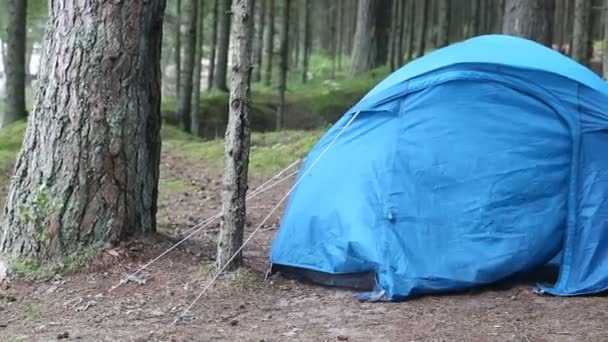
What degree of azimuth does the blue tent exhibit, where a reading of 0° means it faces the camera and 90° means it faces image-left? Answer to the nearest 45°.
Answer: approximately 0°
